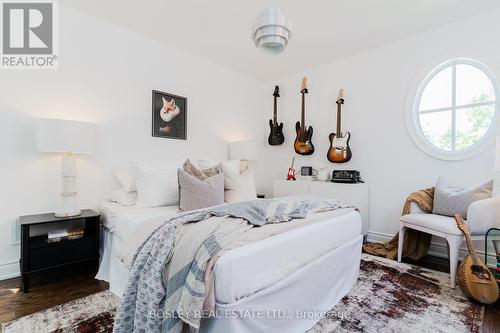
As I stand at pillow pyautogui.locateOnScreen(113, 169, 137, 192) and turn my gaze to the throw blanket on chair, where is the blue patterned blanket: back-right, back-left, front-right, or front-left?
front-right

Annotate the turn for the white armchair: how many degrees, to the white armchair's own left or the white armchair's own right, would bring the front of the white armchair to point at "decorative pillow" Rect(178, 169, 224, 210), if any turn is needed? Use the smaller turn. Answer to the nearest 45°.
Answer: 0° — it already faces it

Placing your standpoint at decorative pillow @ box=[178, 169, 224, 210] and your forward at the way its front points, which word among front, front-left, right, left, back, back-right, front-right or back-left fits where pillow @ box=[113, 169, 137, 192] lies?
right

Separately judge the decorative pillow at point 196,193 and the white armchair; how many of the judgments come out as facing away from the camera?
0

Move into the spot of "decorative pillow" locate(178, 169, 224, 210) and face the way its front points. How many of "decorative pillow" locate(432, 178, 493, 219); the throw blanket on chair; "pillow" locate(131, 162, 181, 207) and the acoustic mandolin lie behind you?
1

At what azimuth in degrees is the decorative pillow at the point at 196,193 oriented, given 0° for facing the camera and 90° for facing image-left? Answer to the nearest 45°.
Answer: approximately 315°

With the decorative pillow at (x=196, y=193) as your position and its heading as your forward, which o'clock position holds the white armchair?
The white armchair is roughly at 11 o'clock from the decorative pillow.

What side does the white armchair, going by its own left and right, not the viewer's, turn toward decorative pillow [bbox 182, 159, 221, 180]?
front

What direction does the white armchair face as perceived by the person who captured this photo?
facing the viewer and to the left of the viewer

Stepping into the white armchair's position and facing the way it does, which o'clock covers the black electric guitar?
The black electric guitar is roughly at 2 o'clock from the white armchair.

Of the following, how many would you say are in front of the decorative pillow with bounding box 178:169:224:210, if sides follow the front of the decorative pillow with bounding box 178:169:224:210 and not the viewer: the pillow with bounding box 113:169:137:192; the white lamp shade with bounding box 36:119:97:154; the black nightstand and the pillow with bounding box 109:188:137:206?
0
